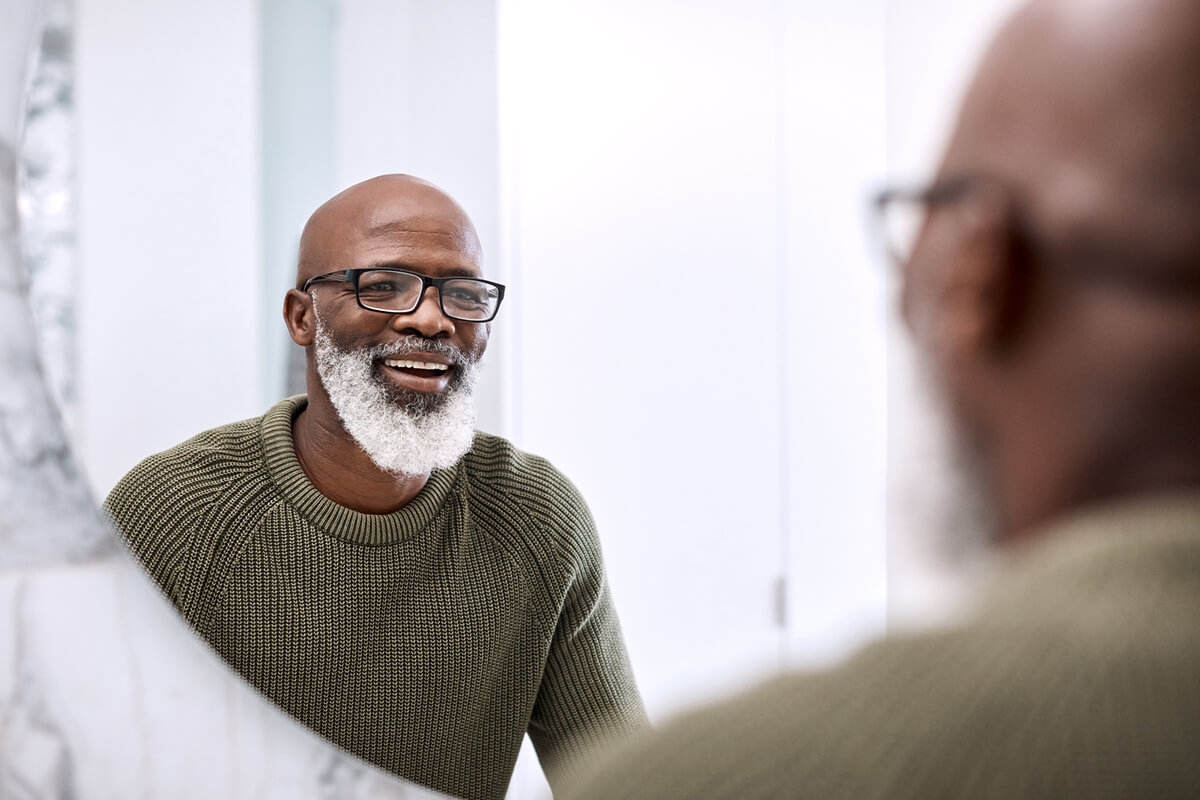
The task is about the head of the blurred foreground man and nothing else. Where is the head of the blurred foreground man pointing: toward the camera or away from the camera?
away from the camera

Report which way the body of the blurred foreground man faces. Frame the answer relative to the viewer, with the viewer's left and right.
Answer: facing away from the viewer and to the left of the viewer

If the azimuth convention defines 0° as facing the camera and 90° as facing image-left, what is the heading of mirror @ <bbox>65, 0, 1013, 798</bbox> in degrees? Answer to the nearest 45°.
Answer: approximately 0°

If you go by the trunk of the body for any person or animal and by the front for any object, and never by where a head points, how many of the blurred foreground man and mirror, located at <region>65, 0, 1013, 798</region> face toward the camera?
1
